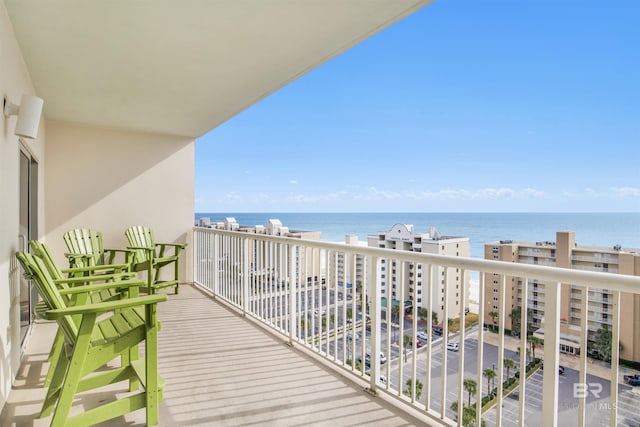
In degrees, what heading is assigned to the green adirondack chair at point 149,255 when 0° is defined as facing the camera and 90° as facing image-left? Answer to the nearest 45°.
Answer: approximately 315°

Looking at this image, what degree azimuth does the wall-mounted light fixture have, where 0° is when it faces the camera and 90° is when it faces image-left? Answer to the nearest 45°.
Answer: approximately 270°

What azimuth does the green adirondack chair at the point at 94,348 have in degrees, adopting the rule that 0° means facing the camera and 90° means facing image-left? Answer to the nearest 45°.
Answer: approximately 270°

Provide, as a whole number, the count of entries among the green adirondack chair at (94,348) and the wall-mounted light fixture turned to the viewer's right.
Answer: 2
